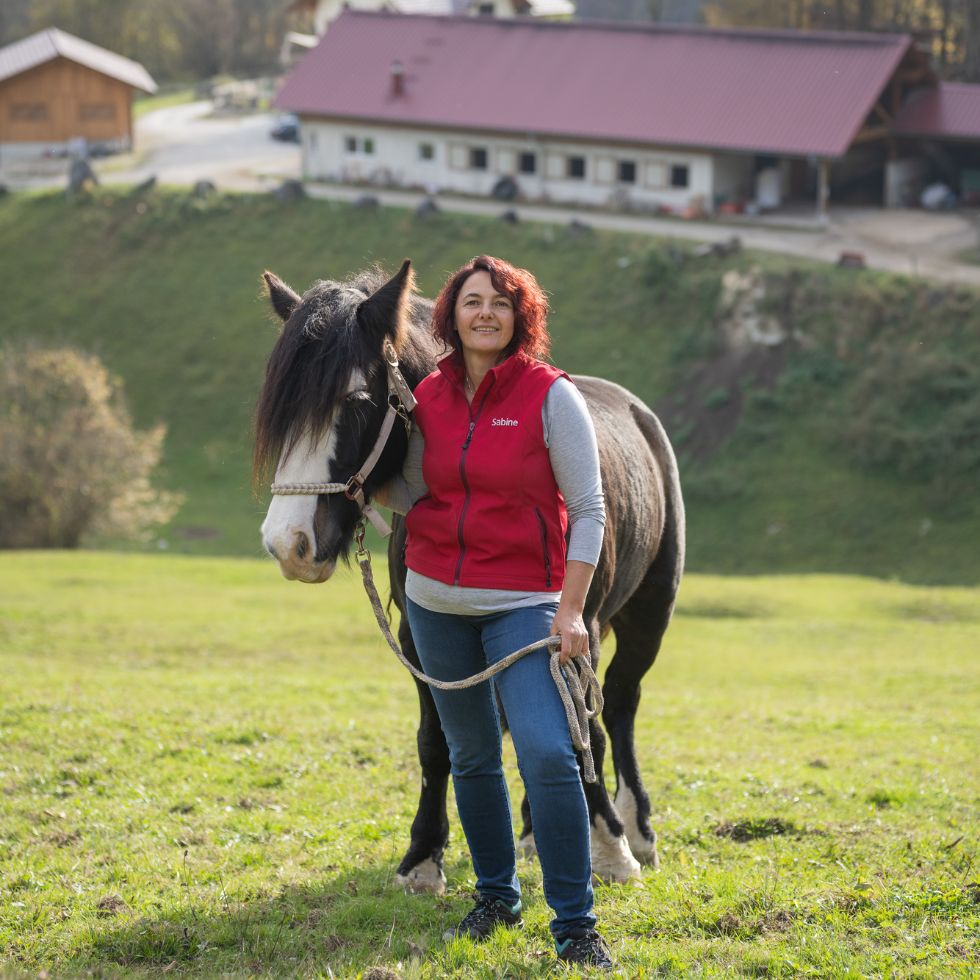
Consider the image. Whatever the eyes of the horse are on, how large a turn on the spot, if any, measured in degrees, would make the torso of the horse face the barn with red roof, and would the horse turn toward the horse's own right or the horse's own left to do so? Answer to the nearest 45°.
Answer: approximately 135° to the horse's own right

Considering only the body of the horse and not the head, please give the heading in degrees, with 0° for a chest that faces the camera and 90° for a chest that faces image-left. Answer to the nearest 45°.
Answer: approximately 45°

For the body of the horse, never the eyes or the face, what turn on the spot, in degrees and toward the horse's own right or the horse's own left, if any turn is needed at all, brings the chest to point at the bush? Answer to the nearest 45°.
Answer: approximately 135° to the horse's own right

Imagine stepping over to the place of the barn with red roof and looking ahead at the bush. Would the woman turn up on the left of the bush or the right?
left
